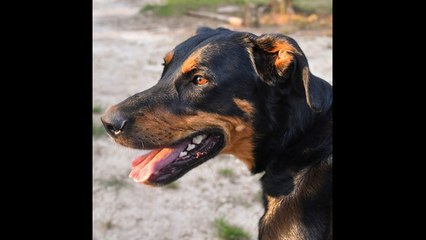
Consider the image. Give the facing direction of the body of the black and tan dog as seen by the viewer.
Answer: to the viewer's left
